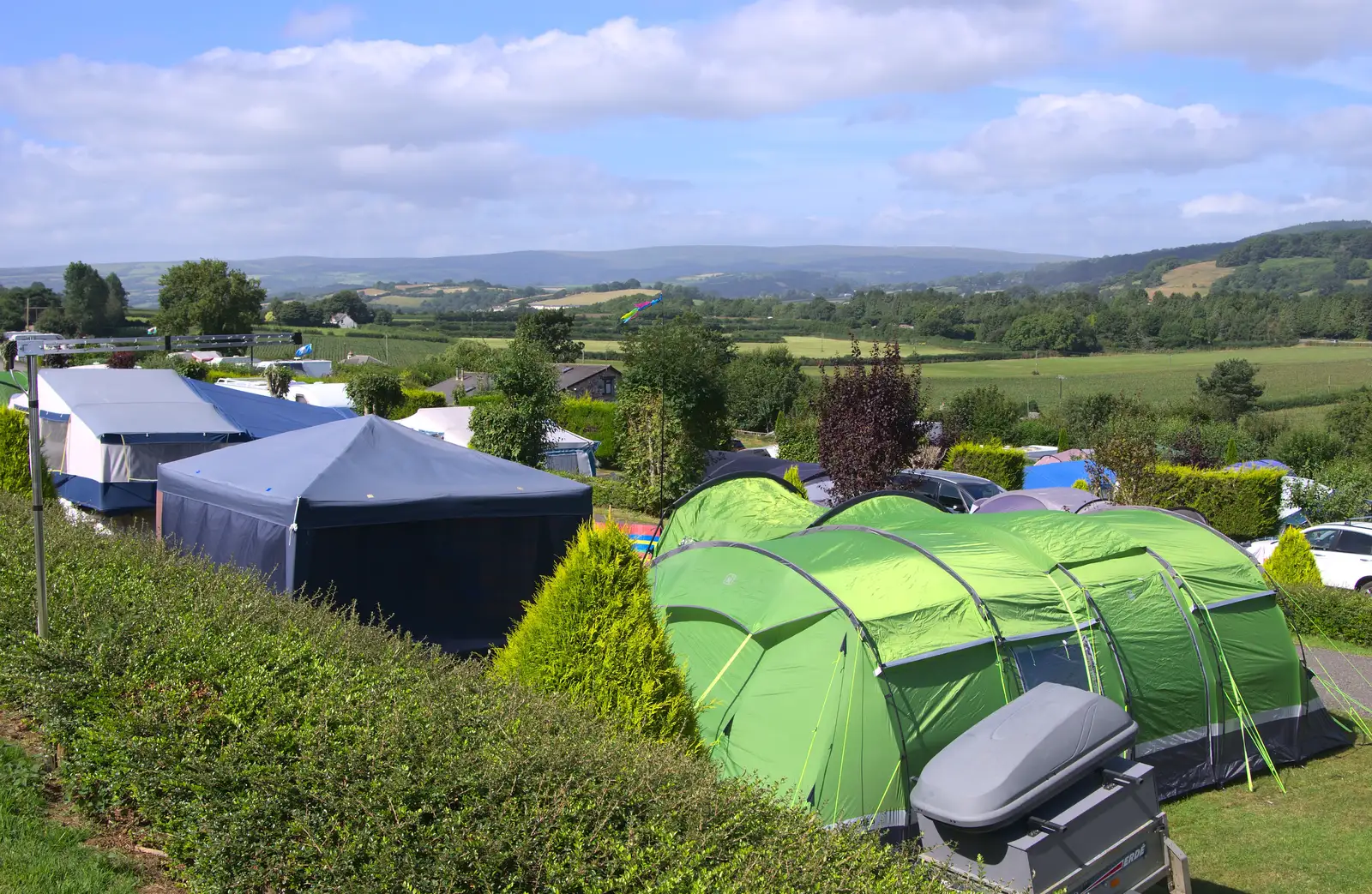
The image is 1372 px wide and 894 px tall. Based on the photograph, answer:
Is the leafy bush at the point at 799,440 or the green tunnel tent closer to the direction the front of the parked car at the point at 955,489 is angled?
the green tunnel tent

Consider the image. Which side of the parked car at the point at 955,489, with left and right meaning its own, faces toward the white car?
front

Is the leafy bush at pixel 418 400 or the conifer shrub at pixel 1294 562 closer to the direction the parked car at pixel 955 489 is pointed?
the conifer shrub

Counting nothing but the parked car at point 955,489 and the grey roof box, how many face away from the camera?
0

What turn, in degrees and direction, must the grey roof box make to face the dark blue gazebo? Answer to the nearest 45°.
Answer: approximately 90° to its right

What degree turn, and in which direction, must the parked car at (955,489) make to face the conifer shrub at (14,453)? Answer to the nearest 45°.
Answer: approximately 90° to its right

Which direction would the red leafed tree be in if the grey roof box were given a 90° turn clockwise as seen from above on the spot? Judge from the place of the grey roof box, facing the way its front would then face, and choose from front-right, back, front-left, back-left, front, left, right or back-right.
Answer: front-right

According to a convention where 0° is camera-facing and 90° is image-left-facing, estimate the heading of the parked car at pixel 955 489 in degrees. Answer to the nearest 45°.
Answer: approximately 315°

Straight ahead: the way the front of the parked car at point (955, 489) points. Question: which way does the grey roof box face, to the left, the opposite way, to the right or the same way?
to the right

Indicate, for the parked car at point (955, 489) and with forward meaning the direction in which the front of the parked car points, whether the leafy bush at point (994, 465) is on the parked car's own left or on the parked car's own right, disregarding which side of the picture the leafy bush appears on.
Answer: on the parked car's own left

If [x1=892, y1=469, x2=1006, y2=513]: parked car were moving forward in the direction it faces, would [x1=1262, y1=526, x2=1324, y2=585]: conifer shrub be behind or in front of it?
in front

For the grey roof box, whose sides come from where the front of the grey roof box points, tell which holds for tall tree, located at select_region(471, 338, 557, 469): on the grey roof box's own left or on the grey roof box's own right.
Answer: on the grey roof box's own right

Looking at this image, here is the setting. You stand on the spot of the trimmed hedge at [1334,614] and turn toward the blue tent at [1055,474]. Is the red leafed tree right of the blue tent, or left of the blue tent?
left
